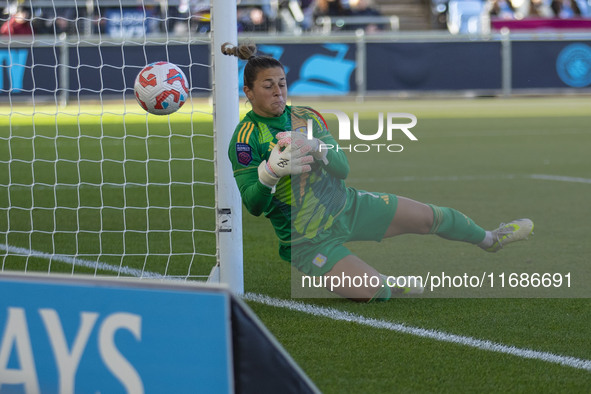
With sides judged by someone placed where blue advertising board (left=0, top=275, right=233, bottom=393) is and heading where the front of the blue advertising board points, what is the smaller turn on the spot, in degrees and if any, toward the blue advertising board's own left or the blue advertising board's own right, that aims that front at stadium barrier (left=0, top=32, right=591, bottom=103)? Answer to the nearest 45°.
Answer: approximately 180°

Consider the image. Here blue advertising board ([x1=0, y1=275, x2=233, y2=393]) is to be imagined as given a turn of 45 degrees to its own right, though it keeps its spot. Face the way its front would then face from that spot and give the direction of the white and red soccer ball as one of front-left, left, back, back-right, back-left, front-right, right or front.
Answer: back-right

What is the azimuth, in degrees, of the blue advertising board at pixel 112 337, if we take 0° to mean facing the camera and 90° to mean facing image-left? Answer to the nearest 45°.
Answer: approximately 0°

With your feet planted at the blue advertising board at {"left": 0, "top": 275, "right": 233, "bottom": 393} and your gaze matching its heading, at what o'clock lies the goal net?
The goal net is roughly at 6 o'clock from the blue advertising board.

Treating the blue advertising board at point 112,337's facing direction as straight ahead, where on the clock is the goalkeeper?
The goalkeeper is roughly at 7 o'clock from the blue advertising board.
